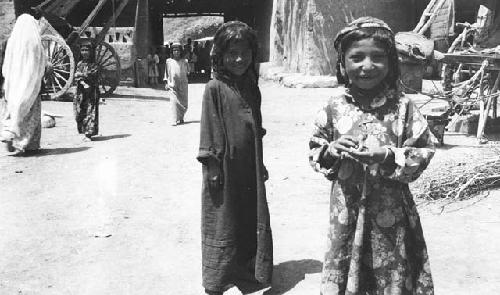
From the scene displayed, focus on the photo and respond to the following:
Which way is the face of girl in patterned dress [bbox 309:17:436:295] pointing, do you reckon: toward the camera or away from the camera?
toward the camera

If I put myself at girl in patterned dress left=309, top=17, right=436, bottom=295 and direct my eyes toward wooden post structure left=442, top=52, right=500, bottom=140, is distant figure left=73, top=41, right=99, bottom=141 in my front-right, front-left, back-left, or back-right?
front-left

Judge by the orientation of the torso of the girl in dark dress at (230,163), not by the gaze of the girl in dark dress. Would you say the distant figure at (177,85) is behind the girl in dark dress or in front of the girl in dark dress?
behind

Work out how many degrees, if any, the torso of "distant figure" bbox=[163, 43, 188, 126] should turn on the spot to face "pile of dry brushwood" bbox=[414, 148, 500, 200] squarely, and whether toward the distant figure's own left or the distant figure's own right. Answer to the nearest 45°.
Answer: approximately 45° to the distant figure's own left

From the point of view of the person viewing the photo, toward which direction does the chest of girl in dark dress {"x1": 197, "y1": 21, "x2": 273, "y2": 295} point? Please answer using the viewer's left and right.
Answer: facing the viewer and to the right of the viewer

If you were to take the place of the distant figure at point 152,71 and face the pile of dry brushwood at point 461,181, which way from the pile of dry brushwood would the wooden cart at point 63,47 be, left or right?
right

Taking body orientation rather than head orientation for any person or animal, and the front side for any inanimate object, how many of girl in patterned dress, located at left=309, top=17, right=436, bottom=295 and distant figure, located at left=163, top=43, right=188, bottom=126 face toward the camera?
2

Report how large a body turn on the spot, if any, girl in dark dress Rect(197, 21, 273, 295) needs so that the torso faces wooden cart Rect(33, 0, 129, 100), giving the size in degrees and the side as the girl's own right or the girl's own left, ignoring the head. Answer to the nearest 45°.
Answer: approximately 135° to the girl's own left

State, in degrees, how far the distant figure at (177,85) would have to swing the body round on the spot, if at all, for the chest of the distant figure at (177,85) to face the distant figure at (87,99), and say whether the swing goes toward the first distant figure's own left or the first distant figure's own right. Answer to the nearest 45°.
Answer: approximately 45° to the first distant figure's own right

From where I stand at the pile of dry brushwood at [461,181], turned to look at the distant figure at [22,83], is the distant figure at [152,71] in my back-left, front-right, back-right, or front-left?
front-right

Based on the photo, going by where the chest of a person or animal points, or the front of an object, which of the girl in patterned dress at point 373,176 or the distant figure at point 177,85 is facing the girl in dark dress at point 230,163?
the distant figure

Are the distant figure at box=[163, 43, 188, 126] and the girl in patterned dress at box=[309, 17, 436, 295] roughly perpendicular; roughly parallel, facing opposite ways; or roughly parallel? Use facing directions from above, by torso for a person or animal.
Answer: roughly parallel

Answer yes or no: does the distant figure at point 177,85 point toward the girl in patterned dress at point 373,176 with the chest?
yes

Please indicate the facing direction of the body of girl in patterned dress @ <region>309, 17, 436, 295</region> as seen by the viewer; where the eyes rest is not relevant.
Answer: toward the camera
